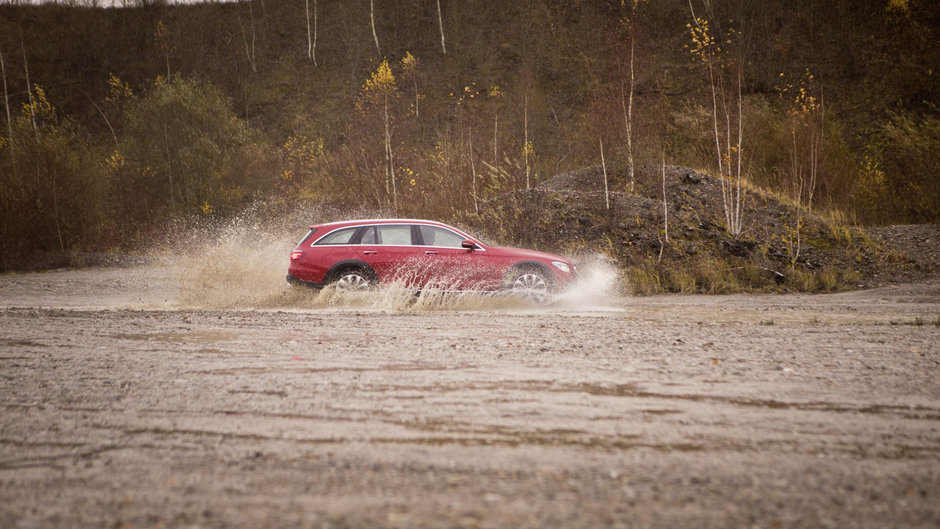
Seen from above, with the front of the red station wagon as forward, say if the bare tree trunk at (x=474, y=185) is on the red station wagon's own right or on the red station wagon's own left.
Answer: on the red station wagon's own left

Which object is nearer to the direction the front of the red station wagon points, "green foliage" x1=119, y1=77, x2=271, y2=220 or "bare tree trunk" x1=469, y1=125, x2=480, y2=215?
the bare tree trunk

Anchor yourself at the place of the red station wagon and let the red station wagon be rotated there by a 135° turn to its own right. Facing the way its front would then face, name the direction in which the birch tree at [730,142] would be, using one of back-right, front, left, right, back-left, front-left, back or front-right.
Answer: back

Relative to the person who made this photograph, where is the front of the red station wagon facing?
facing to the right of the viewer

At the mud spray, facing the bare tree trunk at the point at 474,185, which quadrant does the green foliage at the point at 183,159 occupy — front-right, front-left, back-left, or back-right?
front-left

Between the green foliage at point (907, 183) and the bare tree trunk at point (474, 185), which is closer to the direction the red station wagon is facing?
the green foliage

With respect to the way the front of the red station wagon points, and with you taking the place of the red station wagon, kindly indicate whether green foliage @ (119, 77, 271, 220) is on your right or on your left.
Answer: on your left

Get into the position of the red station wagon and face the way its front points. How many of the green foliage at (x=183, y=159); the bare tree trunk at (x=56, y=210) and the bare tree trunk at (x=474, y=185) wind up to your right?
0

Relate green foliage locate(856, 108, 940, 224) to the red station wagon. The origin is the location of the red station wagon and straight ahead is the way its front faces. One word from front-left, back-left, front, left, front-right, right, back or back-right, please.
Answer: front-left

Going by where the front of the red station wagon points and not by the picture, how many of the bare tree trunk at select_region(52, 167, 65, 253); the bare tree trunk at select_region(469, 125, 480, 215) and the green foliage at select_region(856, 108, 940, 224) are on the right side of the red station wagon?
0

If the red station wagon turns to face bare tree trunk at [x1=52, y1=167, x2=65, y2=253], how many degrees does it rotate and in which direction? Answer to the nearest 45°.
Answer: approximately 135° to its left
